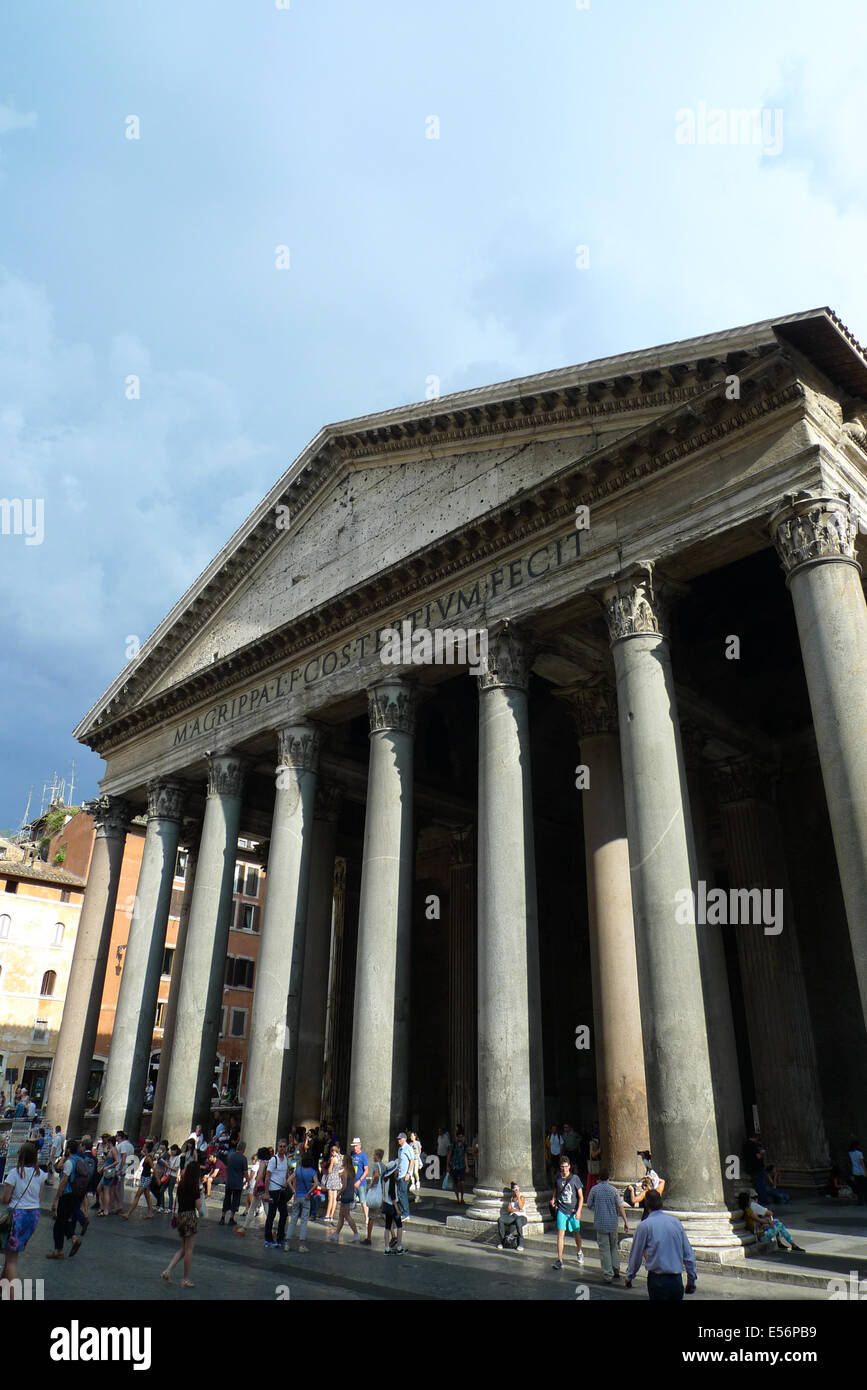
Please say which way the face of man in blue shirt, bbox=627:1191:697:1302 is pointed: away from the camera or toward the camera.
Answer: away from the camera

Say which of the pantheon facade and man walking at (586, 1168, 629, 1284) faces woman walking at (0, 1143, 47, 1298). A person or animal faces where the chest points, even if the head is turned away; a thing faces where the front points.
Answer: the pantheon facade
